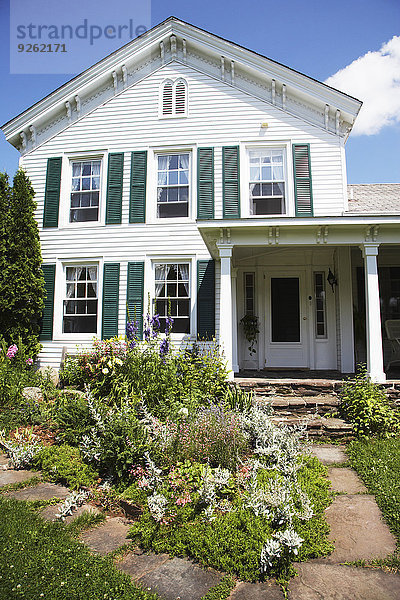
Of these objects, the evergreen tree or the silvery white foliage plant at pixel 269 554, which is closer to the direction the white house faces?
the silvery white foliage plant

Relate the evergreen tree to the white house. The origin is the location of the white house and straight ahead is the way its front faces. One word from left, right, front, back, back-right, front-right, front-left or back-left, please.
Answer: right

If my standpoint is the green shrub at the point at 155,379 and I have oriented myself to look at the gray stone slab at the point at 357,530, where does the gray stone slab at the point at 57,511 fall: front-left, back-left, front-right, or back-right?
front-right

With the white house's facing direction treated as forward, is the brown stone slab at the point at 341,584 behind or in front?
in front

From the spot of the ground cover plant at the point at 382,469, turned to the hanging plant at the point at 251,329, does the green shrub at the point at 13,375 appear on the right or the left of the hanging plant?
left

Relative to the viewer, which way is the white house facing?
toward the camera

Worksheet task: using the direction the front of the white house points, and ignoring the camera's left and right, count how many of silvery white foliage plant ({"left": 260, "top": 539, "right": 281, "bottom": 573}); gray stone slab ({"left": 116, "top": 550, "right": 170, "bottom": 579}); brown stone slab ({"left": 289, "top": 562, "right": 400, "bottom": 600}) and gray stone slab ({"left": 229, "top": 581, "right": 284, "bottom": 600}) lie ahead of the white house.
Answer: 4

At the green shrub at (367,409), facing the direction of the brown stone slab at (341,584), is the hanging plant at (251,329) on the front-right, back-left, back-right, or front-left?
back-right
